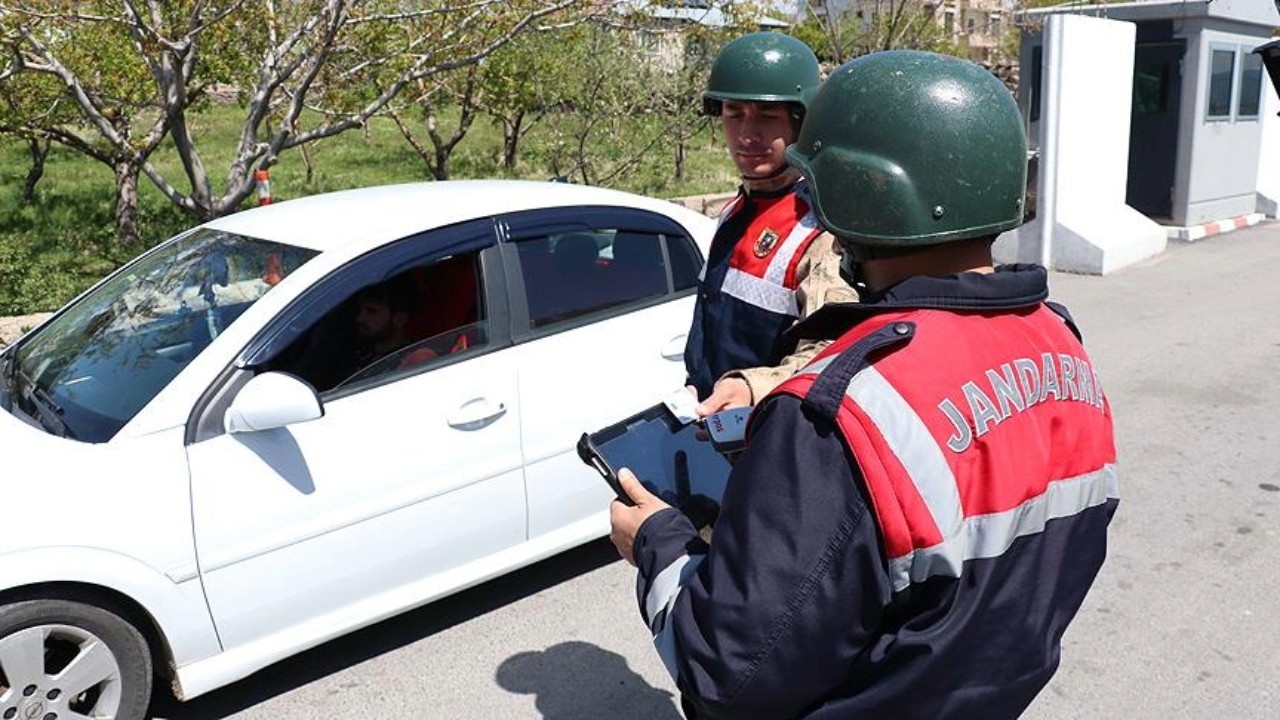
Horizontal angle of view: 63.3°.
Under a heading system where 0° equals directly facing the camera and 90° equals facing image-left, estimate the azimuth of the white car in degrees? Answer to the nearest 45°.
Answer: approximately 45°

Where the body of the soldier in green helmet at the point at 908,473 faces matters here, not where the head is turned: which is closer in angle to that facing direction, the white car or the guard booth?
the white car

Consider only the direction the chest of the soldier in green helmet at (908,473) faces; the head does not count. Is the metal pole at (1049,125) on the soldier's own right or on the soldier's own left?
on the soldier's own right

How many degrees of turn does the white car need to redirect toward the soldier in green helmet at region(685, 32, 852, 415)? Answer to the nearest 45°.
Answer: approximately 90° to its left

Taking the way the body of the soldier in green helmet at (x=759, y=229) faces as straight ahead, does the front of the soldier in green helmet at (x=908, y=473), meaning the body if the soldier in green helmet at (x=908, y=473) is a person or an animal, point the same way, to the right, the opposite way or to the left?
to the right

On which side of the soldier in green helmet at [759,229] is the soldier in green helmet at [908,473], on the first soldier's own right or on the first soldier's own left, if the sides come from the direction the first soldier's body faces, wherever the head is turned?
on the first soldier's own left

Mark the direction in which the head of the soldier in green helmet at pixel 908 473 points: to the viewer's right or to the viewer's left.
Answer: to the viewer's left

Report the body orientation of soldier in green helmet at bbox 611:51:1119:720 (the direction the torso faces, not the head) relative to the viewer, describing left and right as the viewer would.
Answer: facing away from the viewer and to the left of the viewer

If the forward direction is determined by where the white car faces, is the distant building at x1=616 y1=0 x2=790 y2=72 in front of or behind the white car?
behind

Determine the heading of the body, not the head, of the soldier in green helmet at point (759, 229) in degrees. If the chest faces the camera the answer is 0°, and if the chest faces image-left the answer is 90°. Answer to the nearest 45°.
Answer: approximately 45°

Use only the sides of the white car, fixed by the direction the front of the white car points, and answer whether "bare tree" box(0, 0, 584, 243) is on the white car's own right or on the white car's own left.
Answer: on the white car's own right
